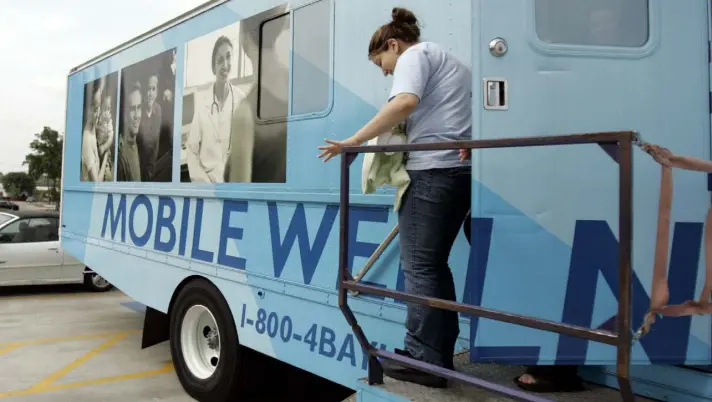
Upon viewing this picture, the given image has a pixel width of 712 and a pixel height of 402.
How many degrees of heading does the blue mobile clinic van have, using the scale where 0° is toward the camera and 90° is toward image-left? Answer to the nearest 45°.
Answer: approximately 315°

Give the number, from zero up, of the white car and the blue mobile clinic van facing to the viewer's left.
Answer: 1

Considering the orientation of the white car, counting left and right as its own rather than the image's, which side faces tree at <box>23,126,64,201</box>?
right

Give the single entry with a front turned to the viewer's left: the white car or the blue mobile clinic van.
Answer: the white car

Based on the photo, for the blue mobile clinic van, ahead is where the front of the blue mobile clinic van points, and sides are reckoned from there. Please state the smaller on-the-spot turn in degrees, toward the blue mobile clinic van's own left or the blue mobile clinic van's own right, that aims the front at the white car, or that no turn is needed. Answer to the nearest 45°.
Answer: approximately 180°

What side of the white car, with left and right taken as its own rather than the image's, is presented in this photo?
left

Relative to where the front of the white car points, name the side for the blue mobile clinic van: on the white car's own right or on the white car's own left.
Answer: on the white car's own left
